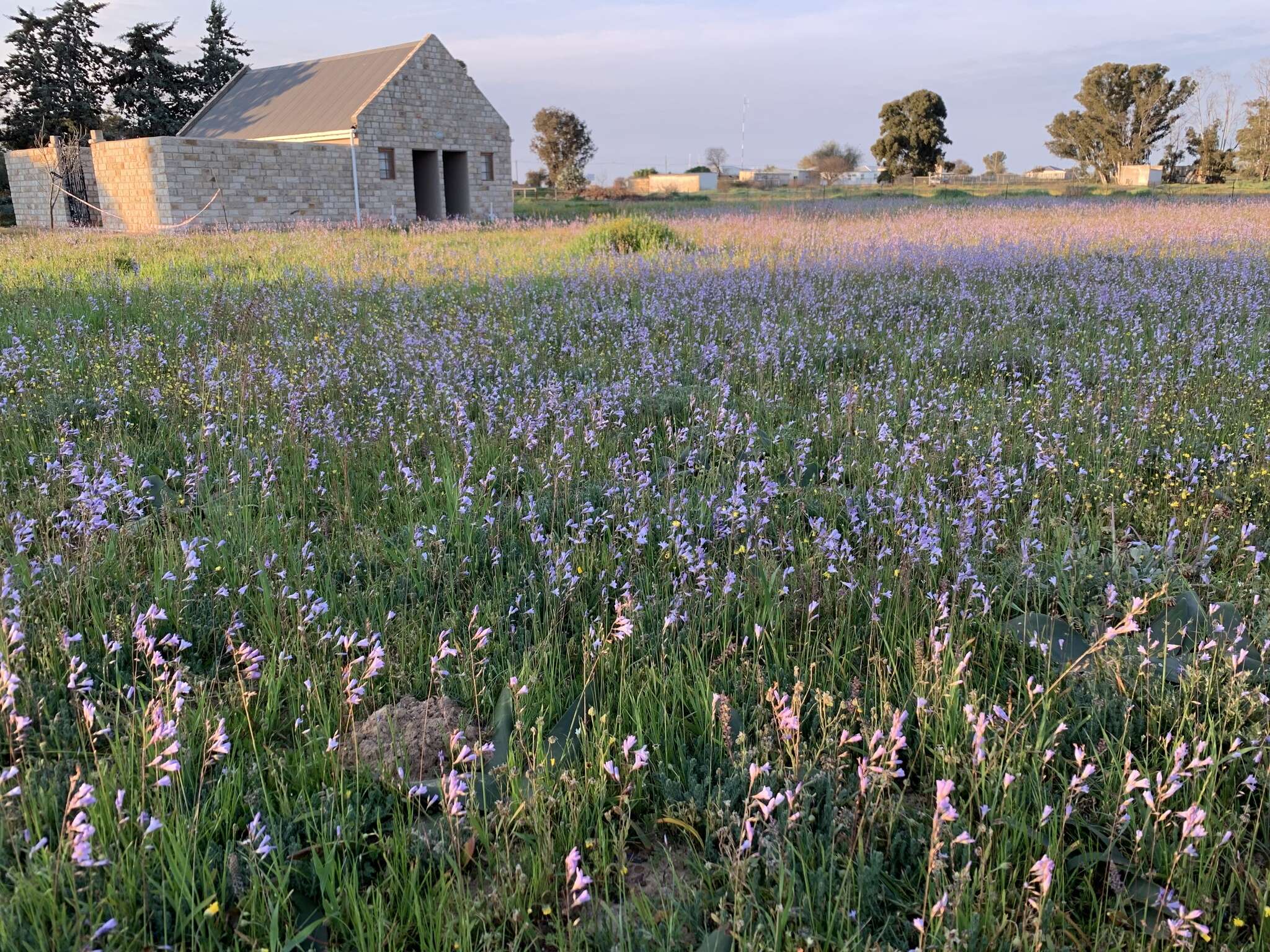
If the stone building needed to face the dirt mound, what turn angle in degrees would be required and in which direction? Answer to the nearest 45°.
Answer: approximately 45° to its right

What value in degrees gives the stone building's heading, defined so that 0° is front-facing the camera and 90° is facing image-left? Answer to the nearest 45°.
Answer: approximately 315°

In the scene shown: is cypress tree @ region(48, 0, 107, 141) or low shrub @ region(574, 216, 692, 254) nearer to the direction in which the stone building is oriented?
the low shrub

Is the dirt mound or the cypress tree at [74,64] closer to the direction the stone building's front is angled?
the dirt mound

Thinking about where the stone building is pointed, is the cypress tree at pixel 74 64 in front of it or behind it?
behind

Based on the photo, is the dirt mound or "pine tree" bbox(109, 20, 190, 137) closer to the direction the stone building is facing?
the dirt mound

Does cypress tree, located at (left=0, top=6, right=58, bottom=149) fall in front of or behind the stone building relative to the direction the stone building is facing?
behind

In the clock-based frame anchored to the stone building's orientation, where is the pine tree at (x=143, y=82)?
The pine tree is roughly at 7 o'clock from the stone building.
